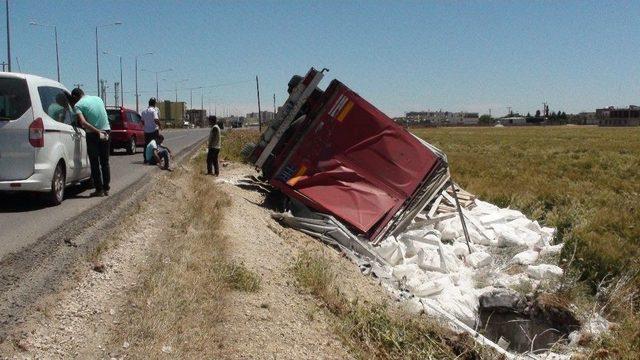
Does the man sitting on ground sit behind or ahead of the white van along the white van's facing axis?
ahead

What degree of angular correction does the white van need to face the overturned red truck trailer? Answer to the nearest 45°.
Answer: approximately 45° to its right

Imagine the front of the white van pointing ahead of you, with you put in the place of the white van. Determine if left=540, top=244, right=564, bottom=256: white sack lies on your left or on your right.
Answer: on your right

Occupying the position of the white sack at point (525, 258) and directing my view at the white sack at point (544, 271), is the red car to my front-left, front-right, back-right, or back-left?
back-right

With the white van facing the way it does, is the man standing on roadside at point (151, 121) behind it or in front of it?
in front

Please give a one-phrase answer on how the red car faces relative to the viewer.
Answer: facing away from the viewer and to the right of the viewer

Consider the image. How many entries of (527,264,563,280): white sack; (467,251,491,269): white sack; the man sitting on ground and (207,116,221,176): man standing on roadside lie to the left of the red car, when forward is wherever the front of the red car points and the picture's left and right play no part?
0

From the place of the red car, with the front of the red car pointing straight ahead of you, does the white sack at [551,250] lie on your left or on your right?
on your right

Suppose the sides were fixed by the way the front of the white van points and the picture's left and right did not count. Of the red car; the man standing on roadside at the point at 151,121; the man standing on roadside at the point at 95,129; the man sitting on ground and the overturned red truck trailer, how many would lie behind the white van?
0

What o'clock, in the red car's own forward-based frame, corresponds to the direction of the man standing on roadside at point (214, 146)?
The man standing on roadside is roughly at 4 o'clock from the red car.

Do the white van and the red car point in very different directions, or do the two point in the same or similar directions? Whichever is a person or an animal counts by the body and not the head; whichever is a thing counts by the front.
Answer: same or similar directions

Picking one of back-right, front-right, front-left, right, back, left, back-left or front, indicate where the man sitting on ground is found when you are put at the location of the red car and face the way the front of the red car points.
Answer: back-right

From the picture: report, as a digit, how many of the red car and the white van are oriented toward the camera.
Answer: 0

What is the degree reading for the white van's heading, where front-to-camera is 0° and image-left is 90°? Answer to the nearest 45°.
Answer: approximately 225°

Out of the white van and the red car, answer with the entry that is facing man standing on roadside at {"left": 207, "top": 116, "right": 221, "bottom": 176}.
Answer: the white van

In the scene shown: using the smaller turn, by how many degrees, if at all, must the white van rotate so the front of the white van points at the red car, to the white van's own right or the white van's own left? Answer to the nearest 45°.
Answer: approximately 45° to the white van's own left

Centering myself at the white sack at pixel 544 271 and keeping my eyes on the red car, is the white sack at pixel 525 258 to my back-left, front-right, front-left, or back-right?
front-right
